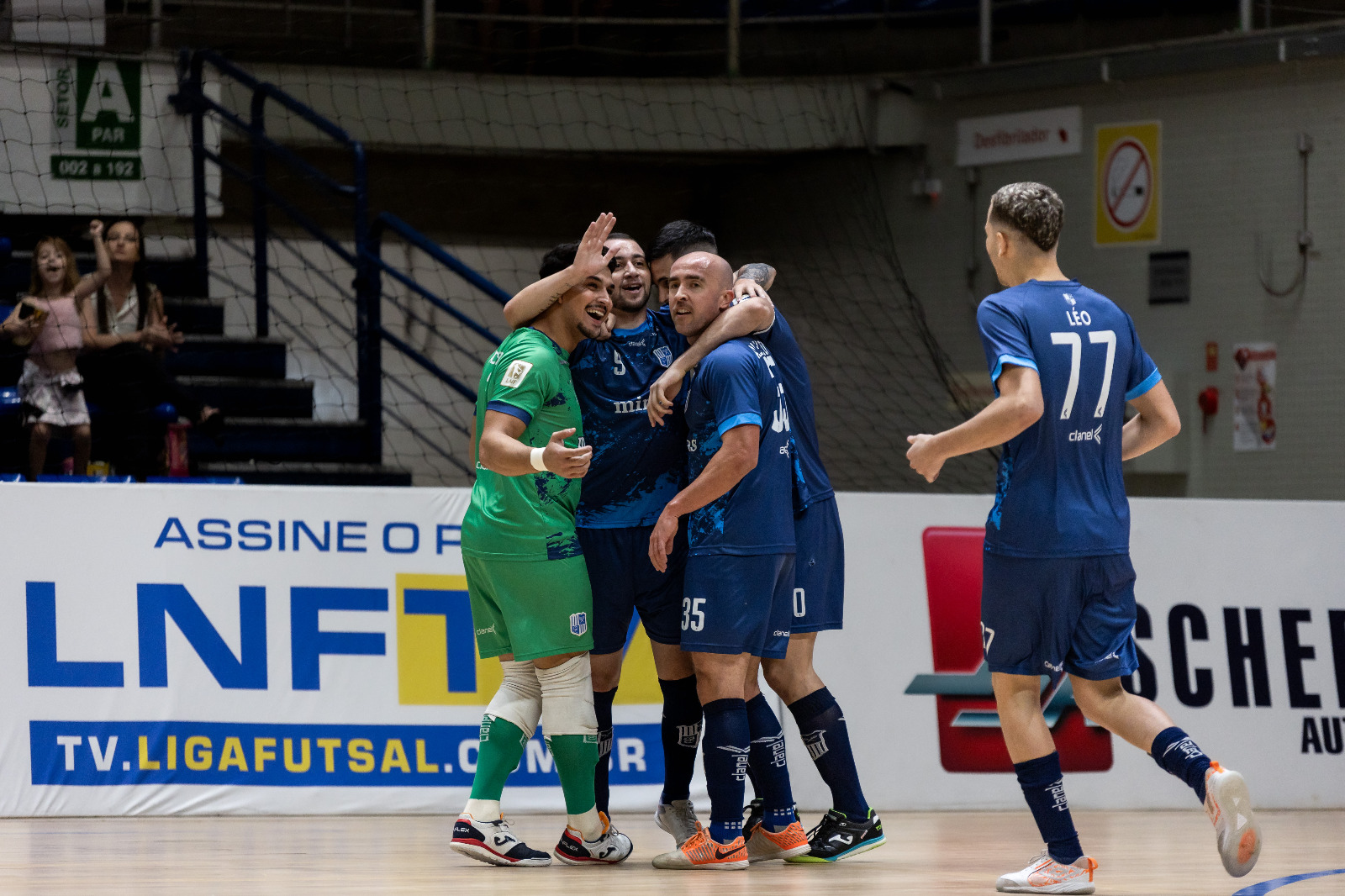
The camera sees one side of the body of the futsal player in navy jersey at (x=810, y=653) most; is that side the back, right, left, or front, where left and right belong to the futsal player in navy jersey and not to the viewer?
left

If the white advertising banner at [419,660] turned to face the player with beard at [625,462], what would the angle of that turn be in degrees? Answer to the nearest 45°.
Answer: approximately 45° to its left

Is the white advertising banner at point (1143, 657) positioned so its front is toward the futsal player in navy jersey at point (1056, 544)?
yes

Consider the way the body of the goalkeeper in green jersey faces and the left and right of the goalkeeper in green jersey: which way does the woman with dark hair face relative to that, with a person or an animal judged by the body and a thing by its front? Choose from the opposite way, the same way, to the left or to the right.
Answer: to the right

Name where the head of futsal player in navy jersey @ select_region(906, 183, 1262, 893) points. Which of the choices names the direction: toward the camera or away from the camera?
away from the camera

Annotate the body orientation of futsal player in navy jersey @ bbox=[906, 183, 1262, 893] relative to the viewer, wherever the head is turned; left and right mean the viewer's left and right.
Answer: facing away from the viewer and to the left of the viewer

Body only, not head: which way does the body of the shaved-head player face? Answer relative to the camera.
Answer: to the viewer's left

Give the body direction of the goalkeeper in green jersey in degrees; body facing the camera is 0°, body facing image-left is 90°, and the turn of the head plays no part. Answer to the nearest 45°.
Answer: approximately 270°

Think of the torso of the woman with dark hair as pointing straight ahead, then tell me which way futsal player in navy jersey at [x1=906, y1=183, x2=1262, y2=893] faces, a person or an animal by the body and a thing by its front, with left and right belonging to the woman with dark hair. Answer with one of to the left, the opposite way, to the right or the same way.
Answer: the opposite way

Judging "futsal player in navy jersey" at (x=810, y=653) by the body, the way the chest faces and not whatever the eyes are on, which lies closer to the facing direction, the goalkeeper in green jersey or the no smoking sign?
the goalkeeper in green jersey
